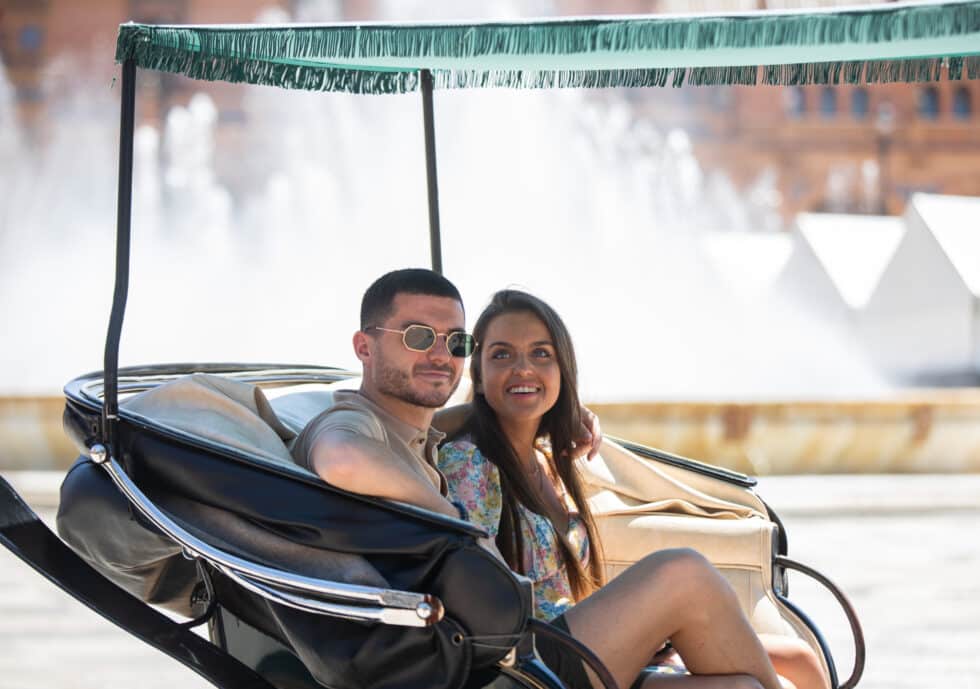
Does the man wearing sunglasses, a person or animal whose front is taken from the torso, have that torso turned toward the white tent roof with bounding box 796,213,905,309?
no

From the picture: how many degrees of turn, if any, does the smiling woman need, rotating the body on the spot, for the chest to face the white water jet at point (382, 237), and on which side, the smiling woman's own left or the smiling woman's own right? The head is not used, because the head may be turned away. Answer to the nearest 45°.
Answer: approximately 135° to the smiling woman's own left

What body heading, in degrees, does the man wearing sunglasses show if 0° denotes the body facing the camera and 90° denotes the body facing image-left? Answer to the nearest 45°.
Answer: approximately 315°

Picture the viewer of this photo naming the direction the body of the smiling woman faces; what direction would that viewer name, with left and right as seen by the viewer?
facing the viewer and to the right of the viewer

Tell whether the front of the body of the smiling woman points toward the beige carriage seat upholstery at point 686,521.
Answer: no

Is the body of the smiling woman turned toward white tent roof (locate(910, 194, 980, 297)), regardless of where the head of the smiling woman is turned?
no

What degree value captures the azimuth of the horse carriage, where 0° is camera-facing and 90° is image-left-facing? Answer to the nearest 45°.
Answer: approximately 315°

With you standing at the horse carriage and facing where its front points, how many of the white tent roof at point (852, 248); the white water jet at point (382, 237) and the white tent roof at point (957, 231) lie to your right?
0

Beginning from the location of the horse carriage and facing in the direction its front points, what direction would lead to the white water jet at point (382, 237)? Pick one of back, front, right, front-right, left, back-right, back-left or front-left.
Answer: back-left

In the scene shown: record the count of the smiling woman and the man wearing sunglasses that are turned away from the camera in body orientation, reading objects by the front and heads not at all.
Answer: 0

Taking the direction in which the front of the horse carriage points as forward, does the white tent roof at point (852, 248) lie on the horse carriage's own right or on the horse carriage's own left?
on the horse carriage's own left

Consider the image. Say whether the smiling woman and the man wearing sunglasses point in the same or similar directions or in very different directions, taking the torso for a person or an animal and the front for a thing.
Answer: same or similar directions
